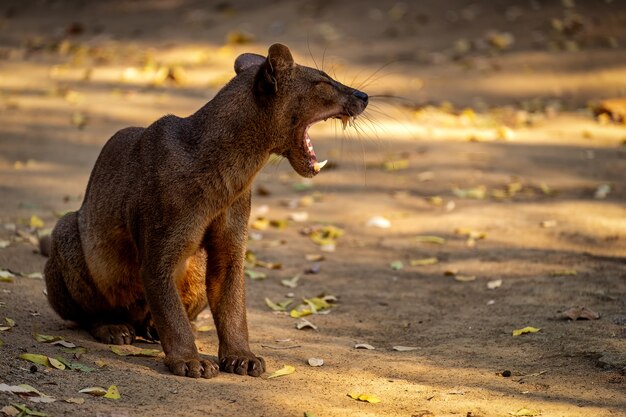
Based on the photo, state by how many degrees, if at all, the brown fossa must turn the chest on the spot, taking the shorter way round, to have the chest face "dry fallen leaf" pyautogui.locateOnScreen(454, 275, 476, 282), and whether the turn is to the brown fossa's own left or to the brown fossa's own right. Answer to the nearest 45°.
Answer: approximately 90° to the brown fossa's own left

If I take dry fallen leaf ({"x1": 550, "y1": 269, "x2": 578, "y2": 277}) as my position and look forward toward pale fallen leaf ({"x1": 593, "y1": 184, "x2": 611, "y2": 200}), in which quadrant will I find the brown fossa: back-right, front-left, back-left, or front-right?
back-left

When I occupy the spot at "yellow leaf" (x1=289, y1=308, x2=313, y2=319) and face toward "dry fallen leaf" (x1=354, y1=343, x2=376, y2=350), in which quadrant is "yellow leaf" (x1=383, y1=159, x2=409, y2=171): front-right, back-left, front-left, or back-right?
back-left

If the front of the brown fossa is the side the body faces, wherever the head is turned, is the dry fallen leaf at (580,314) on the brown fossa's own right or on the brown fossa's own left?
on the brown fossa's own left

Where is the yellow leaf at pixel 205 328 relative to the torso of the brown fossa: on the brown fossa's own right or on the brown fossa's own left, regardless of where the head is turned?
on the brown fossa's own left

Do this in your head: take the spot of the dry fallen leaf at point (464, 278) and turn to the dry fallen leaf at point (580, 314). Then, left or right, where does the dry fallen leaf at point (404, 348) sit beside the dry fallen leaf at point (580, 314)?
right

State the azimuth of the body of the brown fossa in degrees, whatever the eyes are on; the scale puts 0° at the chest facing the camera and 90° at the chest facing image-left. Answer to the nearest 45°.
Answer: approximately 315°
